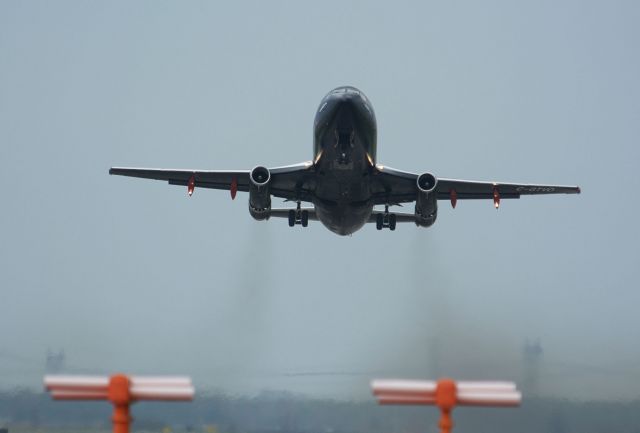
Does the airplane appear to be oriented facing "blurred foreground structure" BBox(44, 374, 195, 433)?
yes

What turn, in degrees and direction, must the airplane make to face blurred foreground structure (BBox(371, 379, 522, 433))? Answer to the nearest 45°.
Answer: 0° — it already faces it

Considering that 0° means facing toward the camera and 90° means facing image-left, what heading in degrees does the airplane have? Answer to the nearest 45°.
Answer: approximately 0°
